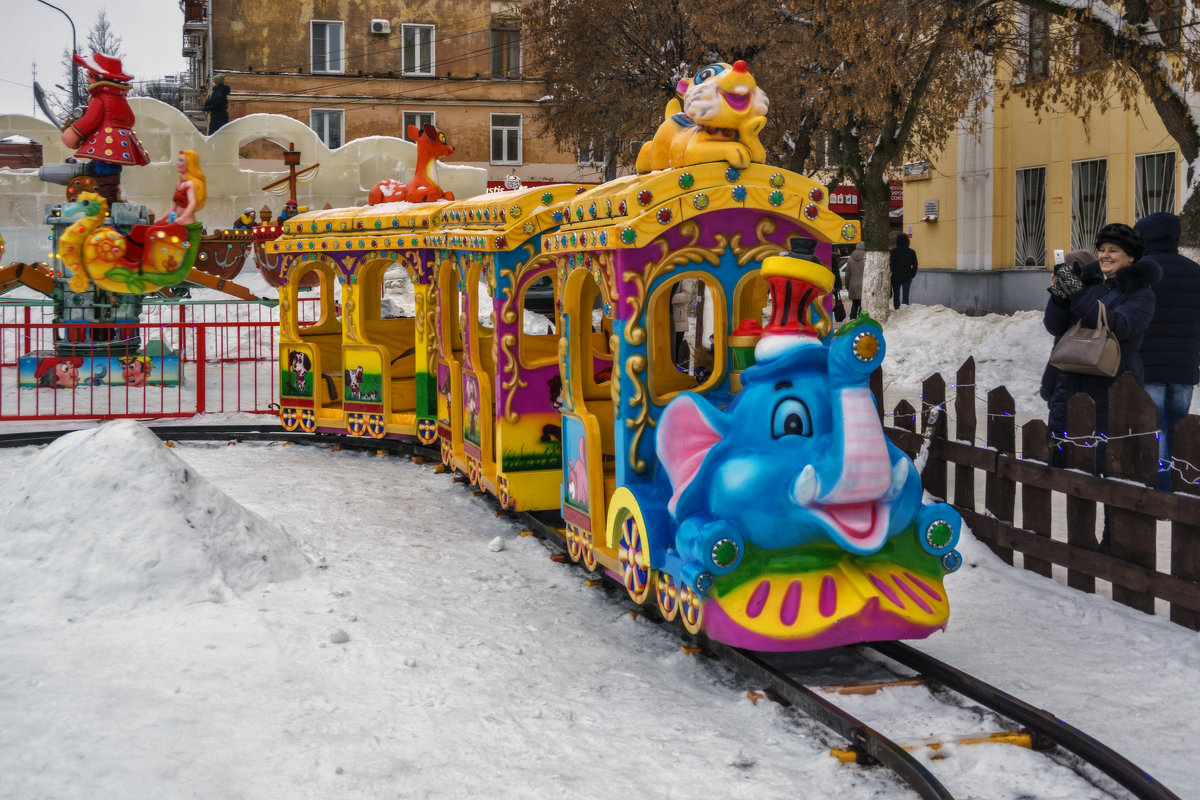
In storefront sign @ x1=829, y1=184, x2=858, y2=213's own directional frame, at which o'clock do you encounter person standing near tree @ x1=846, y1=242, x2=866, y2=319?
The person standing near tree is roughly at 12 o'clock from the storefront sign.

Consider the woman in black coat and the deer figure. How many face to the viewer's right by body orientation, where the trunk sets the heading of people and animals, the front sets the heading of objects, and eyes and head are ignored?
1

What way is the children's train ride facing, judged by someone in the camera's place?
facing the viewer and to the right of the viewer

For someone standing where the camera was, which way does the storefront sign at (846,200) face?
facing the viewer

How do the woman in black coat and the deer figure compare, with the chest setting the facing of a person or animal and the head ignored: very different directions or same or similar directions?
very different directions

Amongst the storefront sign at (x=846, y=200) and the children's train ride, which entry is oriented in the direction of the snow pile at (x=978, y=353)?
the storefront sign

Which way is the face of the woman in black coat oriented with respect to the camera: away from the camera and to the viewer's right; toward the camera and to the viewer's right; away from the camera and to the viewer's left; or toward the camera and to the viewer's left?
toward the camera and to the viewer's left

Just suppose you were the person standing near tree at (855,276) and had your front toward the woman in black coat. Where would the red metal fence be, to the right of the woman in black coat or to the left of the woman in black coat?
right

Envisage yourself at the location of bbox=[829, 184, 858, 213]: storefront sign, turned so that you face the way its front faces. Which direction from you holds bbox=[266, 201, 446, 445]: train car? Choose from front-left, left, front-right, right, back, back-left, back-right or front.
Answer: front

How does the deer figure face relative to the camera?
to the viewer's right

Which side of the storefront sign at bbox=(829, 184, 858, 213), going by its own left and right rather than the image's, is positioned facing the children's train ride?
front

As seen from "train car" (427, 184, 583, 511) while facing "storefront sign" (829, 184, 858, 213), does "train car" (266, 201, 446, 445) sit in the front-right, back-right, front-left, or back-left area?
front-left
